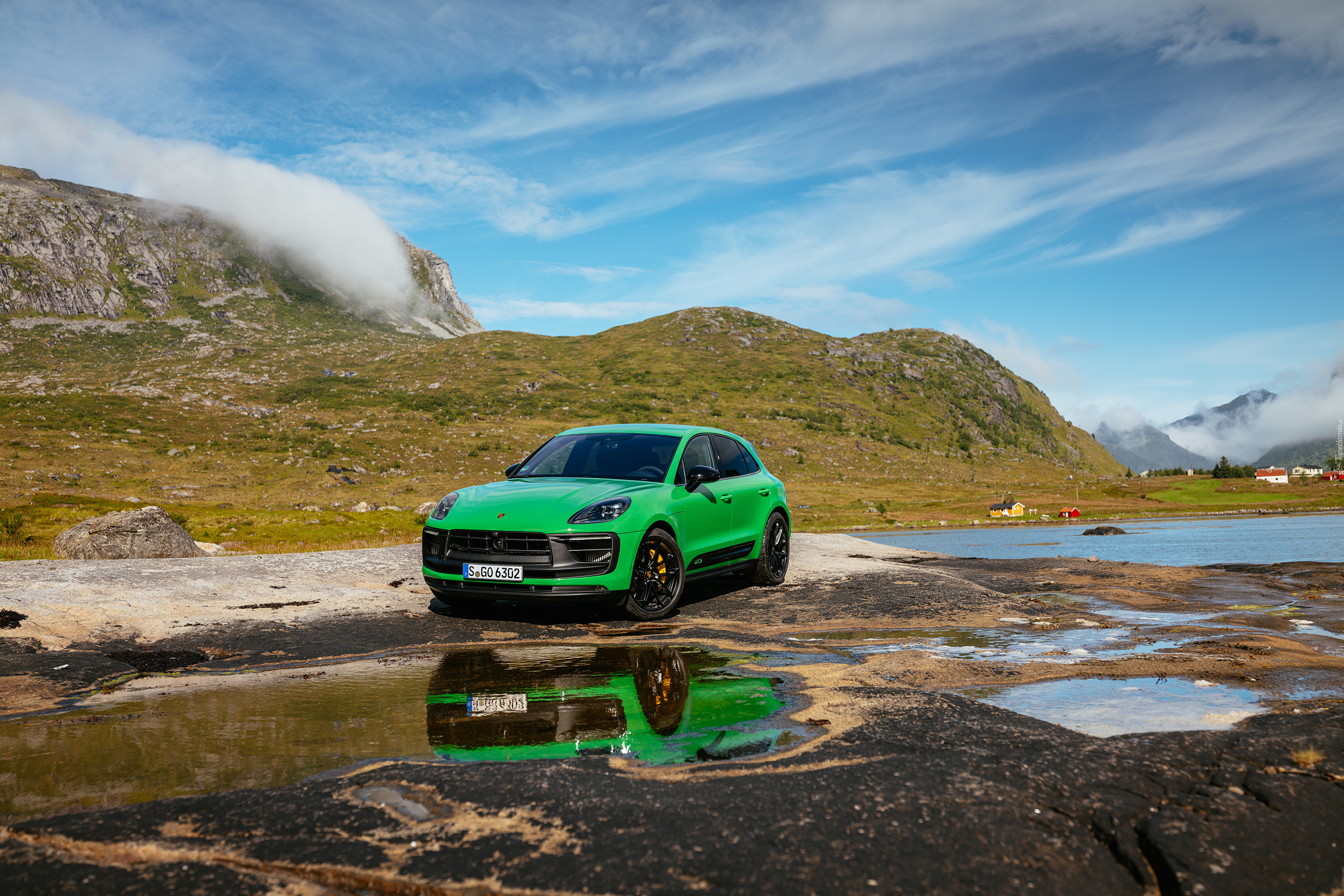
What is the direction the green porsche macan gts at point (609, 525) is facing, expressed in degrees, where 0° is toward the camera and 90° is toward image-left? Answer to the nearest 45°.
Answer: approximately 45°

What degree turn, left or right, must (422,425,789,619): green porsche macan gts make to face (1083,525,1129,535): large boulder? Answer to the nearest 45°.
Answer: approximately 180°
